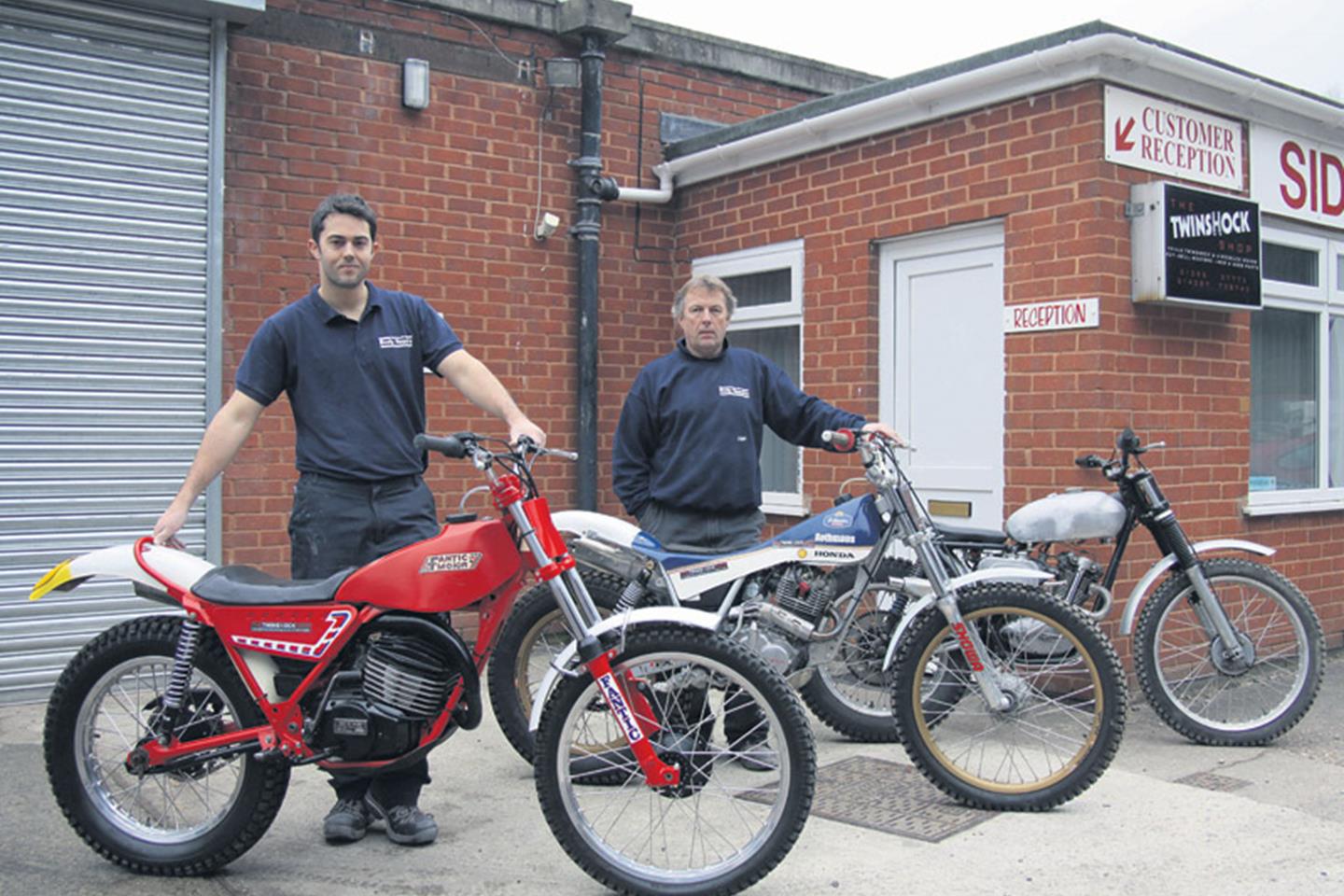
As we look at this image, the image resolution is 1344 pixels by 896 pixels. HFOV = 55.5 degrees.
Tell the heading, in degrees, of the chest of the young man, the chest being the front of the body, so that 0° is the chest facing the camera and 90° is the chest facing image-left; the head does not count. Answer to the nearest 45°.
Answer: approximately 0°

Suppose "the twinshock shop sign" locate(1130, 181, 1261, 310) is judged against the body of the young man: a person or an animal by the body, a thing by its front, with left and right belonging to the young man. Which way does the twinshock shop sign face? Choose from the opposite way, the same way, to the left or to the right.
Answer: the same way

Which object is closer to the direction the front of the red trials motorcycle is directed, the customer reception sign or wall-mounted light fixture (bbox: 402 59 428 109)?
the customer reception sign

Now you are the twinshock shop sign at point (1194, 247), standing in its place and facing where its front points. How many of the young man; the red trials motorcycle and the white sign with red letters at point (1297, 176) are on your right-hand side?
2

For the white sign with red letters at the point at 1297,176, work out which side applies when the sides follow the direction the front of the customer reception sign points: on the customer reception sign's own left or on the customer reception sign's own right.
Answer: on the customer reception sign's own left

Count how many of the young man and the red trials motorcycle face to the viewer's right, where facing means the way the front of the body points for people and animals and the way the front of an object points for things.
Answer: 1

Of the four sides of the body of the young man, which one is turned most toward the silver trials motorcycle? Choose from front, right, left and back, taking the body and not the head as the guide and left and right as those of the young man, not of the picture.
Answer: left

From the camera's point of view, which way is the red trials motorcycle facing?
to the viewer's right

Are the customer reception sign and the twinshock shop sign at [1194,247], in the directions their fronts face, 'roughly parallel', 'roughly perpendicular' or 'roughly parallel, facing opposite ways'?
roughly parallel

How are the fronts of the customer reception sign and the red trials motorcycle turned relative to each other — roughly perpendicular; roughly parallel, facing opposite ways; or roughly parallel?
roughly perpendicular

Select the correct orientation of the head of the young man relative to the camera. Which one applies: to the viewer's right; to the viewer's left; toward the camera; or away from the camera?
toward the camera

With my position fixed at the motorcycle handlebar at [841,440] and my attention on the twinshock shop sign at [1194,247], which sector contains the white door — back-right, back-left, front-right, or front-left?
front-left

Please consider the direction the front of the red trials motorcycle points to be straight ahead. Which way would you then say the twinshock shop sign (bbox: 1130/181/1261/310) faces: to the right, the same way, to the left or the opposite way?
to the right

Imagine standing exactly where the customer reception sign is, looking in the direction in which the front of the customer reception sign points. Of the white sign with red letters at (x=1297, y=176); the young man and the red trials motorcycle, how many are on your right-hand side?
2

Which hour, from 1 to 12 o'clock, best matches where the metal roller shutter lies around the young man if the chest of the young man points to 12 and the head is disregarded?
The metal roller shutter is roughly at 5 o'clock from the young man.

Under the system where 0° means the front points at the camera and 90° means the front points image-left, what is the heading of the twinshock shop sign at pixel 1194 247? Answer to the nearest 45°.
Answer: approximately 315°

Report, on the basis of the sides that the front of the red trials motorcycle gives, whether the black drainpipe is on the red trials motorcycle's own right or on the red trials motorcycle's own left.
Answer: on the red trials motorcycle's own left

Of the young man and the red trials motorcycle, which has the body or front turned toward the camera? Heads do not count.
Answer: the young man

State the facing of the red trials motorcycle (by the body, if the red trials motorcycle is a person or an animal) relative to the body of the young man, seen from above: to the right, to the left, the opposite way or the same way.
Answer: to the left
